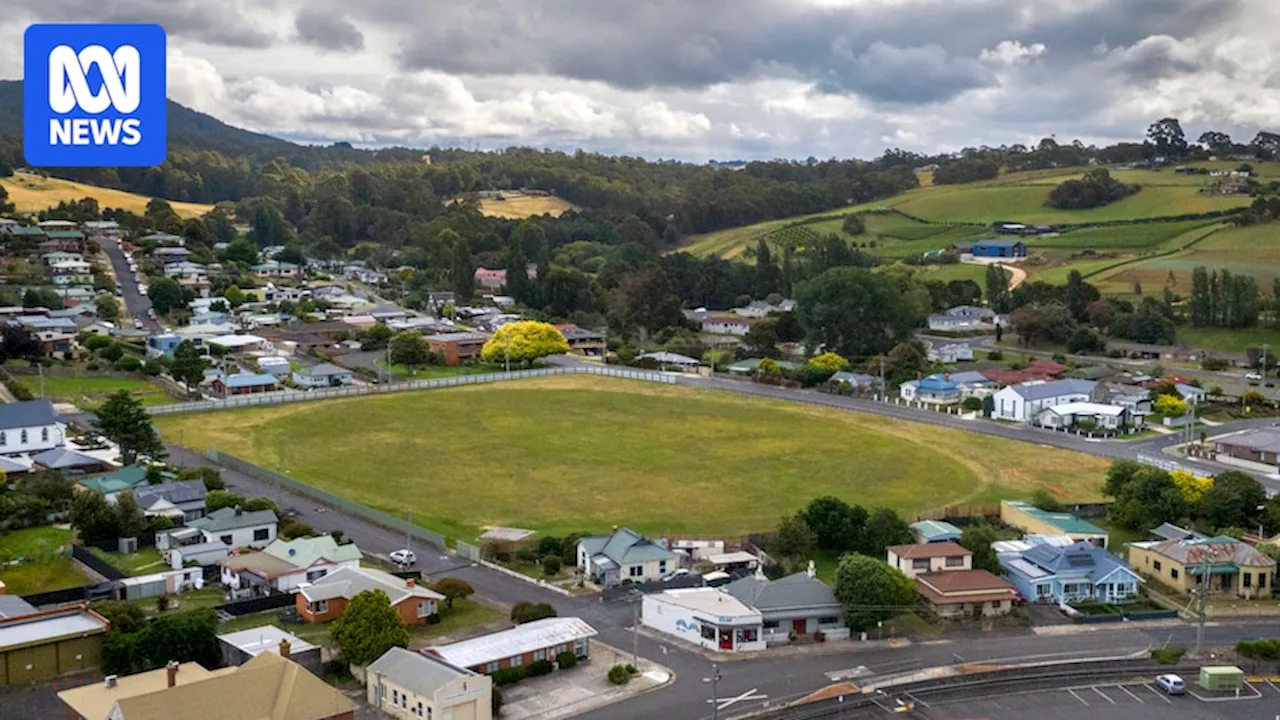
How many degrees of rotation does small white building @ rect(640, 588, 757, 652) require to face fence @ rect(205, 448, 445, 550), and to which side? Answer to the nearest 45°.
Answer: approximately 135° to its right

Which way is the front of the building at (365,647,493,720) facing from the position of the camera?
facing the viewer and to the right of the viewer

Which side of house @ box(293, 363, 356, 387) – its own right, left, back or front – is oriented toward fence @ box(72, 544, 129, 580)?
front

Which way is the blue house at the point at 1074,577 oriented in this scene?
toward the camera

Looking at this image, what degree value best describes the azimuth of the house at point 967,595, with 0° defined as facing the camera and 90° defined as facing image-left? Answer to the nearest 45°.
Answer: approximately 0°

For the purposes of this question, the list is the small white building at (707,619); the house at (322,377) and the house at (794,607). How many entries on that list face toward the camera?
3

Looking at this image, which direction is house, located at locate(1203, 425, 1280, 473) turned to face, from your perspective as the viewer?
facing the viewer and to the left of the viewer

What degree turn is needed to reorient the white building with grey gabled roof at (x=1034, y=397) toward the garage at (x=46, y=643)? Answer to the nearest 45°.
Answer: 0° — it already faces it

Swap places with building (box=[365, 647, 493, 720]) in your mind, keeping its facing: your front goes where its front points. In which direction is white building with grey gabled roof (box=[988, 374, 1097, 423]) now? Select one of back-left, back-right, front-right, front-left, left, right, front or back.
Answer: left

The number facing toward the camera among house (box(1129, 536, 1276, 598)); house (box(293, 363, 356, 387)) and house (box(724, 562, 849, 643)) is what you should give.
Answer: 3

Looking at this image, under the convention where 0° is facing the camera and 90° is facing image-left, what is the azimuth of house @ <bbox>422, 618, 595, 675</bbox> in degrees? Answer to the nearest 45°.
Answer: approximately 315°

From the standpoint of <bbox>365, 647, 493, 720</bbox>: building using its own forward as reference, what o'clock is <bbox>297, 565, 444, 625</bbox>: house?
<bbox>297, 565, 444, 625</bbox>: house is roughly at 7 o'clock from <bbox>365, 647, 493, 720</bbox>: building.

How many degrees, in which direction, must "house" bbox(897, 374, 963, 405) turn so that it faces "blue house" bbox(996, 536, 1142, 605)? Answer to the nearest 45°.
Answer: approximately 45° to its left

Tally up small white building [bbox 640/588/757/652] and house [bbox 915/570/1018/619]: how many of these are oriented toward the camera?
2
